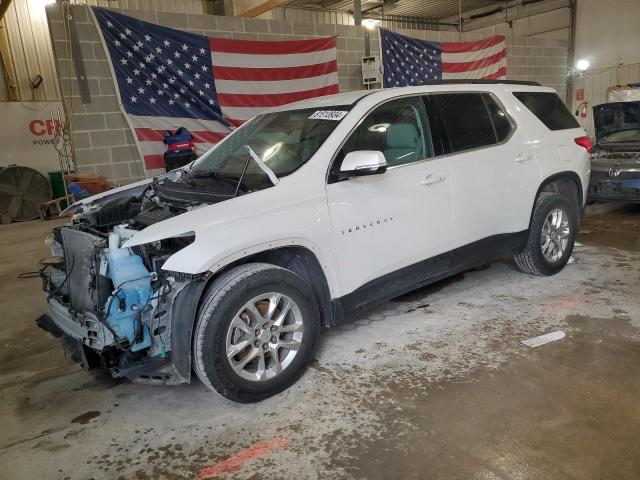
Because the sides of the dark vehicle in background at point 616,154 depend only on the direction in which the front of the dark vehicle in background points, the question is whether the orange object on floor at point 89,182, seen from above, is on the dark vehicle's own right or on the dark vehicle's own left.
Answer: on the dark vehicle's own right

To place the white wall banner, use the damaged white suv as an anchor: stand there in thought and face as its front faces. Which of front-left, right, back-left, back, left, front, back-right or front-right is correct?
right

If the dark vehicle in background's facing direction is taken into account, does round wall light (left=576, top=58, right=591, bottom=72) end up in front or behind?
behind

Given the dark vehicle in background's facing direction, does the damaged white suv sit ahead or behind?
ahead

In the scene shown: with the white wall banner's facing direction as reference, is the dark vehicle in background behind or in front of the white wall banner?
in front

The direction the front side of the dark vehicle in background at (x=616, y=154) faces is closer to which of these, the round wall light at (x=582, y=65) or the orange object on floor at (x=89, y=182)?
the orange object on floor

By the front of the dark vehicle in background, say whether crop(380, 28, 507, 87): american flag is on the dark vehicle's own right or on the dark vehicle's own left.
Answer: on the dark vehicle's own right

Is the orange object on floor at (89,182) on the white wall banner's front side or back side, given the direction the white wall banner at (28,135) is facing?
on the front side

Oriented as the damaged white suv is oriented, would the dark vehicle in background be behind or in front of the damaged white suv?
behind

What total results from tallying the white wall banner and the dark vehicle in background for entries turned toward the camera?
2

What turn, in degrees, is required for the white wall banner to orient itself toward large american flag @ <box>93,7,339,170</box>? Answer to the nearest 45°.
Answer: approximately 45° to its left

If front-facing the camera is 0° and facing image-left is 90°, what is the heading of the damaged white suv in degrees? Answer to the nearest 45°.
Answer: approximately 45°

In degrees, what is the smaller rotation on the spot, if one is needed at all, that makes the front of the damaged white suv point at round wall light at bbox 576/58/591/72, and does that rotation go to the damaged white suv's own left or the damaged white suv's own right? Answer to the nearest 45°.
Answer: approximately 180°
